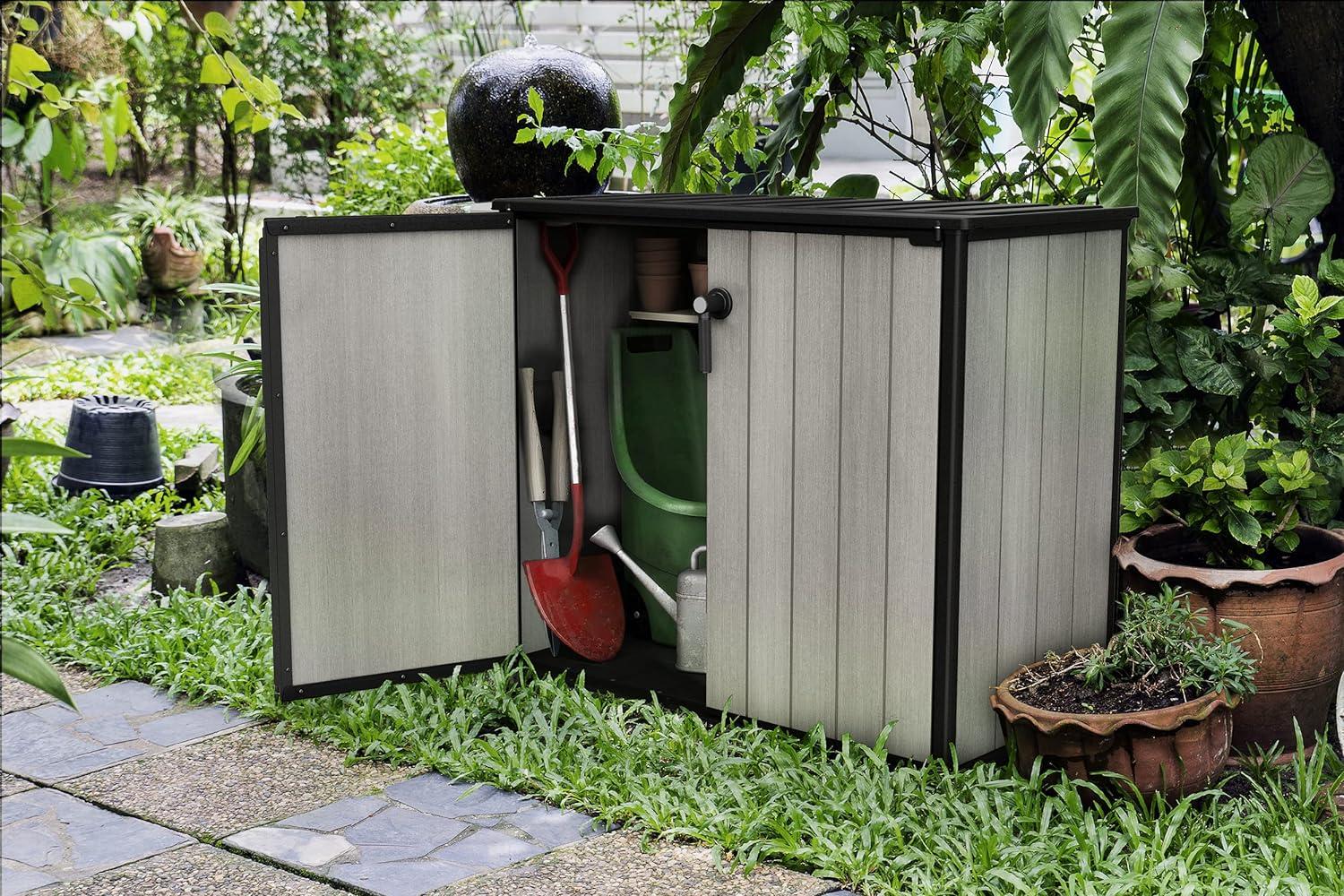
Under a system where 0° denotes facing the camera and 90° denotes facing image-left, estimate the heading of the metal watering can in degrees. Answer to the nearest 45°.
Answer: approximately 90°

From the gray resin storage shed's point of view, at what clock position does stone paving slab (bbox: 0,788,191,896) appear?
The stone paving slab is roughly at 1 o'clock from the gray resin storage shed.

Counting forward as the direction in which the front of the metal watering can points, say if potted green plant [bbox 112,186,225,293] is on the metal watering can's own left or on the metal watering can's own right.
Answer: on the metal watering can's own right

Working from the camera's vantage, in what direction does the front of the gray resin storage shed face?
facing the viewer and to the left of the viewer

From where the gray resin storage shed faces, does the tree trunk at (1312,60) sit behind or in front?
behind

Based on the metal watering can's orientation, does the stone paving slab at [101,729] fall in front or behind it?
in front

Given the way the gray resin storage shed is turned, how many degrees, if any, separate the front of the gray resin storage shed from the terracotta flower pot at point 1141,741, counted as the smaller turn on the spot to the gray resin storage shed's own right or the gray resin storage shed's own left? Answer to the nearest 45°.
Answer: approximately 90° to the gray resin storage shed's own left

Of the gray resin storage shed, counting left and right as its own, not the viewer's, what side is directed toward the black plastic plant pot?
right

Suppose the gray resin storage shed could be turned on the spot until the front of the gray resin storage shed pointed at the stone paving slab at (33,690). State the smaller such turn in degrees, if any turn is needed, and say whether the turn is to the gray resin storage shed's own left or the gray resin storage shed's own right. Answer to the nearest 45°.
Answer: approximately 45° to the gray resin storage shed's own right
